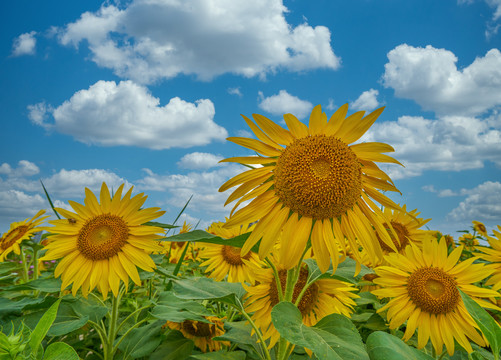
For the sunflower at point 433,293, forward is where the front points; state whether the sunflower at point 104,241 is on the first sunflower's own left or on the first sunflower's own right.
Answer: on the first sunflower's own right

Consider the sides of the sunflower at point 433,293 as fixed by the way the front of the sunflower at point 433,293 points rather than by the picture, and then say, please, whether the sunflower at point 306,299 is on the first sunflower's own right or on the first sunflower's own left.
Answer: on the first sunflower's own right

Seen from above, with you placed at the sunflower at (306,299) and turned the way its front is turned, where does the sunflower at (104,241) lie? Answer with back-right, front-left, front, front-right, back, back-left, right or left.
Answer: right

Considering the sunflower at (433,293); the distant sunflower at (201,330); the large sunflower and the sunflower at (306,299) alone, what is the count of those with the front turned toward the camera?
4

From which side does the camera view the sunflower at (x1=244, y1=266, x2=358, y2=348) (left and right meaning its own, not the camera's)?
front

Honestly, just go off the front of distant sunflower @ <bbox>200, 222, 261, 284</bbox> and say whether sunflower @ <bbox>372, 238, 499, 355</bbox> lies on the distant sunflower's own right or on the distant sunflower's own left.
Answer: on the distant sunflower's own left

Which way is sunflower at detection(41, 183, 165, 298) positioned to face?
toward the camera

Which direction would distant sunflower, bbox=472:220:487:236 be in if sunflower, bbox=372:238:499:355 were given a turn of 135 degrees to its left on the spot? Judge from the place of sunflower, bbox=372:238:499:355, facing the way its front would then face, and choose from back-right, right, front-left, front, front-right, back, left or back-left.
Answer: front-left

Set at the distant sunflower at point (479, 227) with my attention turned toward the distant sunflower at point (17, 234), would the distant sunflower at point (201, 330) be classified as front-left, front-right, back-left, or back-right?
front-left

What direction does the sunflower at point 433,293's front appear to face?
toward the camera
